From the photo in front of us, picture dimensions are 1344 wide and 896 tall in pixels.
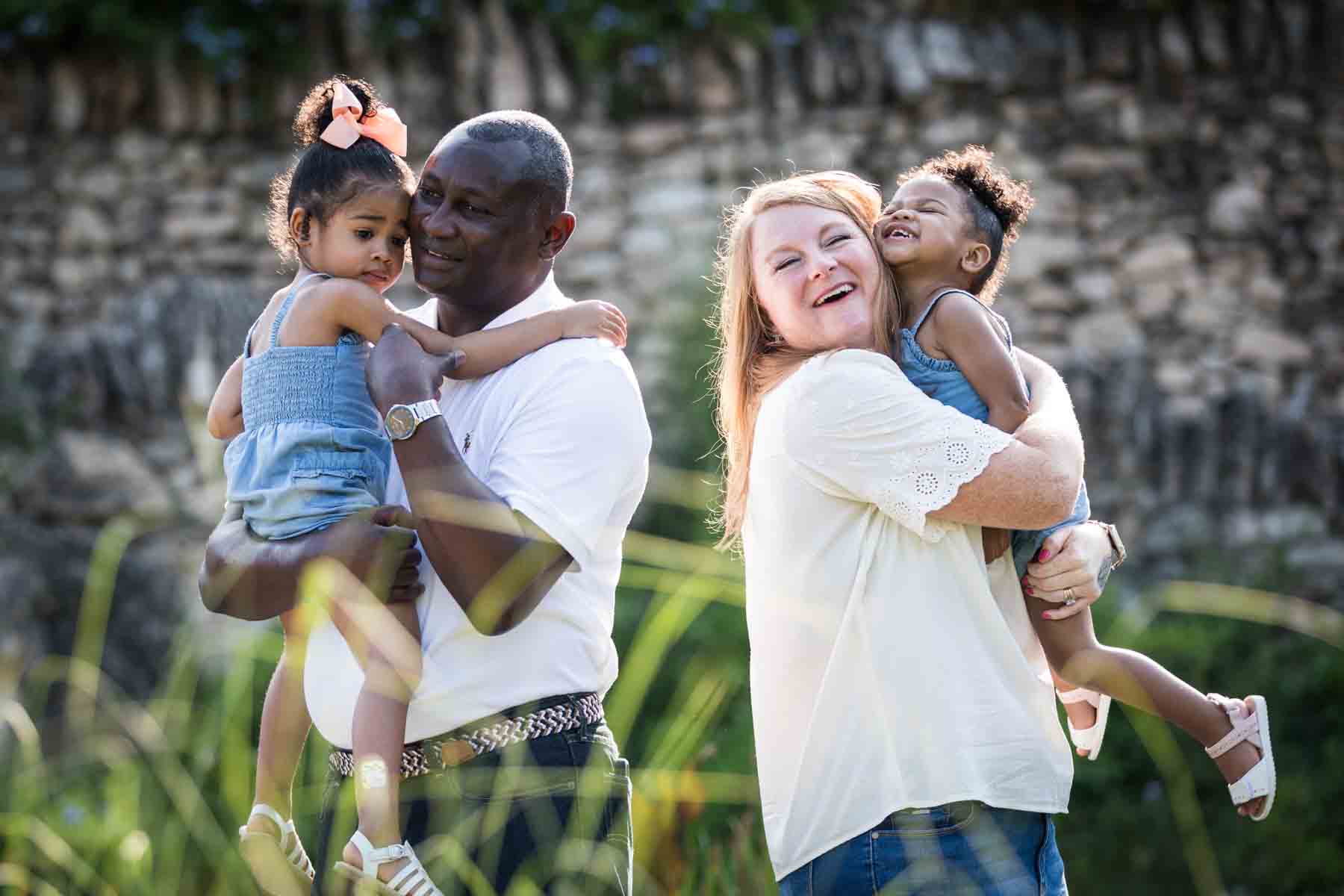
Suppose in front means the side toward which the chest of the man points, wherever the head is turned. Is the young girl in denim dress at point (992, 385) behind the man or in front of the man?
behind

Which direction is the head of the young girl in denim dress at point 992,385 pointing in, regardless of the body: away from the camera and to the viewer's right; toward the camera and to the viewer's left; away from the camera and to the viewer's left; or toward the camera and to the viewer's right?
toward the camera and to the viewer's left

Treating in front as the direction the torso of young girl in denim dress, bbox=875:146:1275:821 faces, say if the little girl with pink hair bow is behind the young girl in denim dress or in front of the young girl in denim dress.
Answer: in front

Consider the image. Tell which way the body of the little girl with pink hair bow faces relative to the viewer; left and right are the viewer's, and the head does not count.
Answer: facing away from the viewer and to the right of the viewer

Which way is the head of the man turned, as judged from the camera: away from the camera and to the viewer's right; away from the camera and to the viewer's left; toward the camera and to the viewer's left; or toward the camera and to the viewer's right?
toward the camera and to the viewer's left

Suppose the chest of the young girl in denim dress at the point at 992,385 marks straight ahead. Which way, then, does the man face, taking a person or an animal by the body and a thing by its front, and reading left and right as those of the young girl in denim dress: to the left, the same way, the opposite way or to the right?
to the left

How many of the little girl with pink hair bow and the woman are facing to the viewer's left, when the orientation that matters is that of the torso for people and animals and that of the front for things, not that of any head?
0

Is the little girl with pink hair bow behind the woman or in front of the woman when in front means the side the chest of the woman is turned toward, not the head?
behind

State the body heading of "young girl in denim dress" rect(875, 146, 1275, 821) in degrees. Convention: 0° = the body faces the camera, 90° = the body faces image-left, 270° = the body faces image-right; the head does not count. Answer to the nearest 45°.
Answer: approximately 90°
